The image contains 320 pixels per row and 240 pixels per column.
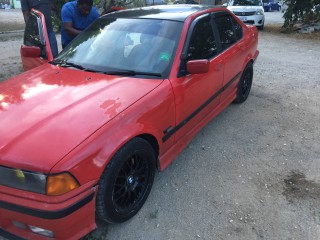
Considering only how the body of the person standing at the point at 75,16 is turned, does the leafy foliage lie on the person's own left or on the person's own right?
on the person's own left

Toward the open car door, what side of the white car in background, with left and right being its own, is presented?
front

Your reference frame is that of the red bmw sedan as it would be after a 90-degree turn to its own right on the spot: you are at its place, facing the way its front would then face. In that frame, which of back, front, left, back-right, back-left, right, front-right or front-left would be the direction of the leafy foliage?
right

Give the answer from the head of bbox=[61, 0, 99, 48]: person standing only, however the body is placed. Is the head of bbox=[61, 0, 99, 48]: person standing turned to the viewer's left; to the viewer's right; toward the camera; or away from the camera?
toward the camera

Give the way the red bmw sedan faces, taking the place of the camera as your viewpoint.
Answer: facing the viewer and to the left of the viewer

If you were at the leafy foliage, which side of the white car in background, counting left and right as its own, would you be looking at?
left

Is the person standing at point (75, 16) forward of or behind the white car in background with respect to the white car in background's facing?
forward

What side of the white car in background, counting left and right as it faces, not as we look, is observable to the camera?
front

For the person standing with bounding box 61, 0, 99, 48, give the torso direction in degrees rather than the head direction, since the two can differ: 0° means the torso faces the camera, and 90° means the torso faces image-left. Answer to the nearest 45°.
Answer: approximately 315°

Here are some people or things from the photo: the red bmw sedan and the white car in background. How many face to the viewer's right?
0

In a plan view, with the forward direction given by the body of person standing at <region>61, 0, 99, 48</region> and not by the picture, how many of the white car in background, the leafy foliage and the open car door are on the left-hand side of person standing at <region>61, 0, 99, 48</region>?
2

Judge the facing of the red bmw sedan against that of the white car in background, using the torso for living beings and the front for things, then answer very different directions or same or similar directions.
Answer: same or similar directions

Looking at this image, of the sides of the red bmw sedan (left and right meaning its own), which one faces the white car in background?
back
